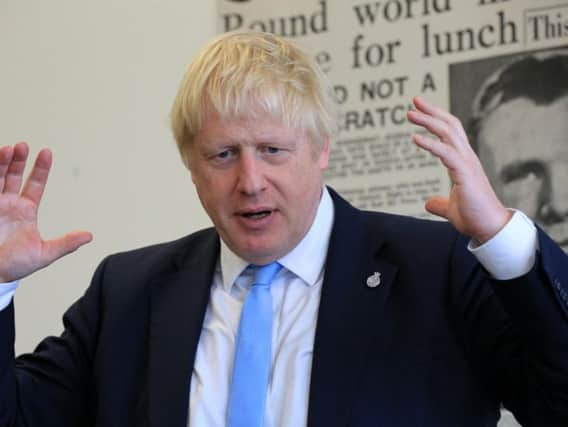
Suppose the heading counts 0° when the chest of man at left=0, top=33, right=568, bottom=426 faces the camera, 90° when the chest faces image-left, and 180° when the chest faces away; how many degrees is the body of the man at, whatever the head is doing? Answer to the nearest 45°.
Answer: approximately 0°
